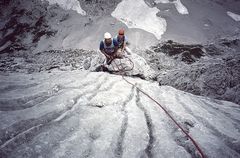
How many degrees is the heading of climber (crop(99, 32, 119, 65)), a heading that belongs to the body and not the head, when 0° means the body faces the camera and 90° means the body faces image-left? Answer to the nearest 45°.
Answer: approximately 0°
